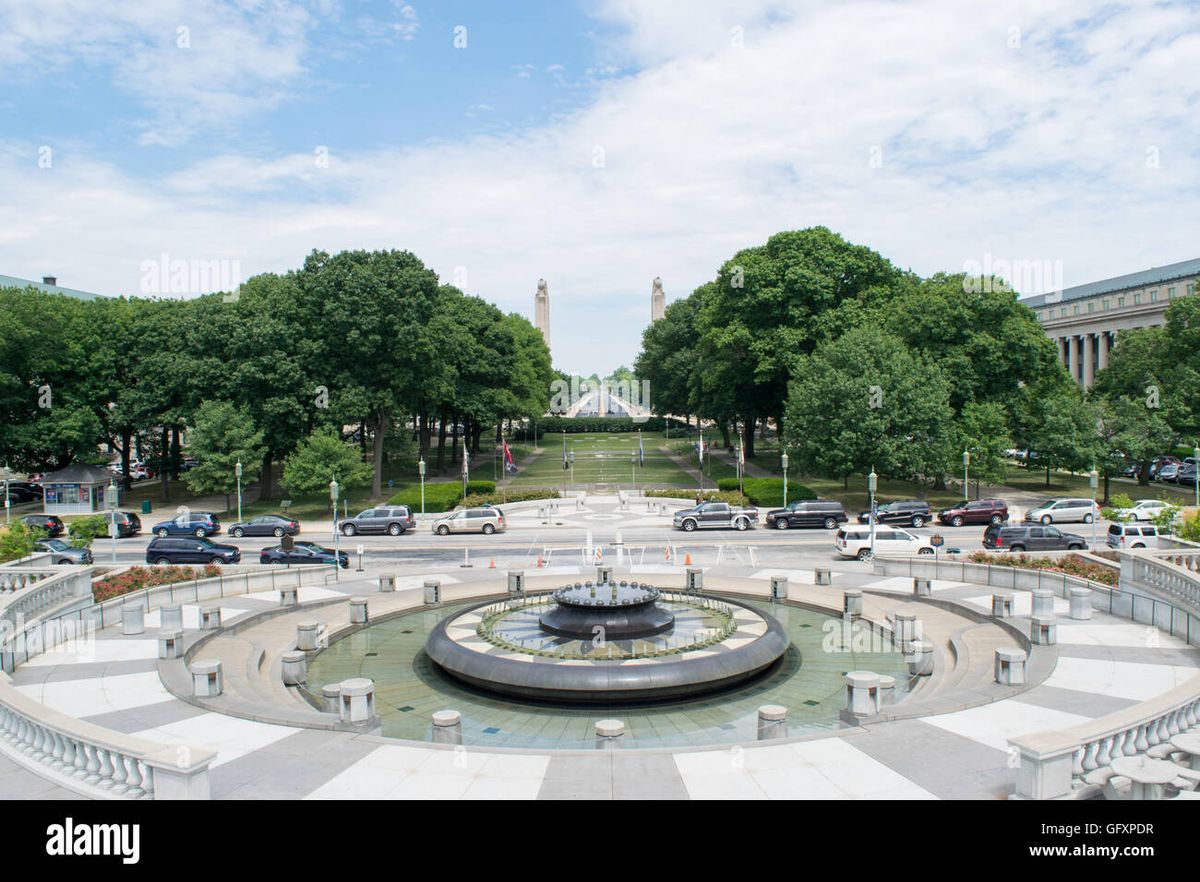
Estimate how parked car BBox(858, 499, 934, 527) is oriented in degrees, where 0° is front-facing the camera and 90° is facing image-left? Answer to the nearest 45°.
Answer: approximately 90°

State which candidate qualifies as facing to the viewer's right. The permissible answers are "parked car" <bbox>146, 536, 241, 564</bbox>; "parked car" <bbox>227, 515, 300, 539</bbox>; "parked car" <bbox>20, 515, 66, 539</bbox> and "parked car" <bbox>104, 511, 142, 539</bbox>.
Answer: "parked car" <bbox>146, 536, 241, 564</bbox>

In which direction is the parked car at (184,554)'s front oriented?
to the viewer's right

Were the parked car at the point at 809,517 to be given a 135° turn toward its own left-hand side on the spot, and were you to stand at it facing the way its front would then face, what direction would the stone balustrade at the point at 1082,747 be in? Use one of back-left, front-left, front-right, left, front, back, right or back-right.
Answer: front-right

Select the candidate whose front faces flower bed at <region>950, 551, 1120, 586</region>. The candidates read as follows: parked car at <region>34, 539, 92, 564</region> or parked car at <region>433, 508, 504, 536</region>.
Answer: parked car at <region>34, 539, 92, 564</region>

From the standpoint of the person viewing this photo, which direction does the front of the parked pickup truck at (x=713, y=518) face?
facing to the left of the viewer

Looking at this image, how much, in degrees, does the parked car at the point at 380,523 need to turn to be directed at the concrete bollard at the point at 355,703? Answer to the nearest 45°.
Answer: approximately 90° to its left

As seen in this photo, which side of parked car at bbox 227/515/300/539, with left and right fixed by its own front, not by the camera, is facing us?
left

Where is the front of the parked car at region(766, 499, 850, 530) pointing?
to the viewer's left

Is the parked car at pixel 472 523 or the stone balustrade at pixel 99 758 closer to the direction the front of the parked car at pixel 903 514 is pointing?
the parked car

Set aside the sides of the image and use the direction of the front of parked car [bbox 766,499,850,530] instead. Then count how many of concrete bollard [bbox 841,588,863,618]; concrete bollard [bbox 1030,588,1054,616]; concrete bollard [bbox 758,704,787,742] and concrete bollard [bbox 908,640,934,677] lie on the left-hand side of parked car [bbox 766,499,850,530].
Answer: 4

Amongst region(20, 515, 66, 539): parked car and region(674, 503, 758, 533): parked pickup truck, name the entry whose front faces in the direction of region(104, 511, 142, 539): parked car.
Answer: region(674, 503, 758, 533): parked pickup truck

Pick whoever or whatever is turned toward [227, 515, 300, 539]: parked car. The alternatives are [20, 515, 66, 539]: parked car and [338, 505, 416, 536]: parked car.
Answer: [338, 505, 416, 536]: parked car

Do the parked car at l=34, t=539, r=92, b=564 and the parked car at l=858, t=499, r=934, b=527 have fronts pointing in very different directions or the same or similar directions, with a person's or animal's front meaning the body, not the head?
very different directions
